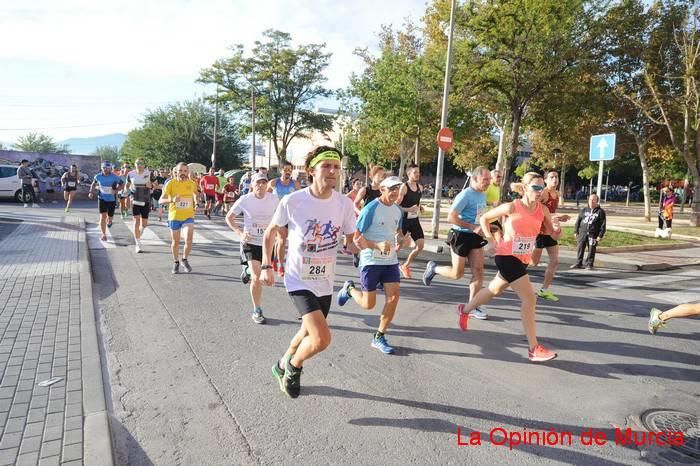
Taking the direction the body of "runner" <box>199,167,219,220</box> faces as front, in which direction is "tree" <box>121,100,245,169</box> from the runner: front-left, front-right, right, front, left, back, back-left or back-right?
back

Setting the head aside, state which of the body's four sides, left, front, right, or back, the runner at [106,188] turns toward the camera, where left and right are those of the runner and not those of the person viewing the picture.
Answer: front

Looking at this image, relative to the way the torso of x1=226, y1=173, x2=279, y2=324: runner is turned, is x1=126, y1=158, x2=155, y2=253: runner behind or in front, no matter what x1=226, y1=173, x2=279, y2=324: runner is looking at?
behind

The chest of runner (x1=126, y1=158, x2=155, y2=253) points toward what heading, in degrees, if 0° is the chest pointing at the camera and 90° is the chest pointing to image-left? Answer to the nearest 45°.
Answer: approximately 0°

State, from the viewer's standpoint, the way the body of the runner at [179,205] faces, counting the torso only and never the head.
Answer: toward the camera

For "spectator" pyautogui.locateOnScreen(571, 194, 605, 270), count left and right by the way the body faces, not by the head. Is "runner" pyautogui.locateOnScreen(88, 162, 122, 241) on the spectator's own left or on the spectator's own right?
on the spectator's own right

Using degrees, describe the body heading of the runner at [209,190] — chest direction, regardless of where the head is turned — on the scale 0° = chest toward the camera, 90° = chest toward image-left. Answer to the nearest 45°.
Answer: approximately 0°

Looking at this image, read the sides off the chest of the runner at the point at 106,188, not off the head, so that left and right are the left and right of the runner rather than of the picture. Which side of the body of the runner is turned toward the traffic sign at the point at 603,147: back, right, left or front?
left

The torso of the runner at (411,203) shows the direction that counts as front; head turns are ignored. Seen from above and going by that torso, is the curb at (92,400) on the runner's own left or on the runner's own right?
on the runner's own right

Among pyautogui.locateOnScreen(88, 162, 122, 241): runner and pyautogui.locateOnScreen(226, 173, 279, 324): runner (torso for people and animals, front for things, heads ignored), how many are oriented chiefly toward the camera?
2

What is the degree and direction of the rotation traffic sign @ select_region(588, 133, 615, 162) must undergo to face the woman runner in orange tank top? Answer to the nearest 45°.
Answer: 0° — it already faces them

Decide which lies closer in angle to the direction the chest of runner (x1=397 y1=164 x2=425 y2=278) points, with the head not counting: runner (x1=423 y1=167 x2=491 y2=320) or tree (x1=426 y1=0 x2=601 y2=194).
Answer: the runner

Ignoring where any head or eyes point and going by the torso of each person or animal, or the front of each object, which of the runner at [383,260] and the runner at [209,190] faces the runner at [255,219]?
the runner at [209,190]

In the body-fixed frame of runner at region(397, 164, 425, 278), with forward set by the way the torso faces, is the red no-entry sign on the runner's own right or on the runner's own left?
on the runner's own left
